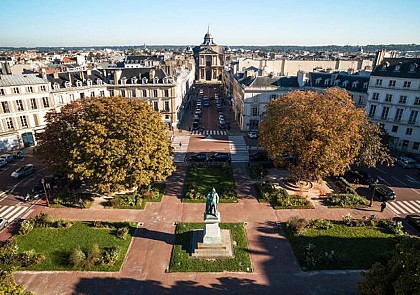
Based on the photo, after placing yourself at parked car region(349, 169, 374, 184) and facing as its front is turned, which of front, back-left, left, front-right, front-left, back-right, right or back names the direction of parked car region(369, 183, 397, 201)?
front

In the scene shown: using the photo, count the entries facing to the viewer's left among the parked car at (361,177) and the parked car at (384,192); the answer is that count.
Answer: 0

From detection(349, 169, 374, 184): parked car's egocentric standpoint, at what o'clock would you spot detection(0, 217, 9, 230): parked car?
detection(0, 217, 9, 230): parked car is roughly at 3 o'clock from detection(349, 169, 374, 184): parked car.

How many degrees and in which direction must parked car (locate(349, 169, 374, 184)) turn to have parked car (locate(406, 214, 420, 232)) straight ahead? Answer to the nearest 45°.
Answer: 0° — it already faces it

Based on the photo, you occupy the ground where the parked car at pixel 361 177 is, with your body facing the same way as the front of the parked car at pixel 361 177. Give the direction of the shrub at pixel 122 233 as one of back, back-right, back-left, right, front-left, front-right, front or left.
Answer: right

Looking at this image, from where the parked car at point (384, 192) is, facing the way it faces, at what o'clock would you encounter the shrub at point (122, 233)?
The shrub is roughly at 3 o'clock from the parked car.

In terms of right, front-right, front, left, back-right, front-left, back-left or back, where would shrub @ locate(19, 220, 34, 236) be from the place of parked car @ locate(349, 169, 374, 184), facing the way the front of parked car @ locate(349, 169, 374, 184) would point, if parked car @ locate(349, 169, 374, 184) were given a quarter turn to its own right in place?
front

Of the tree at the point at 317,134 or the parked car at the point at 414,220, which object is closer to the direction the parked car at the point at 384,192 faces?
the parked car

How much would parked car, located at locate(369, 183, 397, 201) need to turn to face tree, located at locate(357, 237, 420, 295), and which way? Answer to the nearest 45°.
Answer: approximately 45° to its right

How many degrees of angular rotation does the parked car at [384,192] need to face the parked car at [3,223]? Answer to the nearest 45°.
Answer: approximately 90° to its right

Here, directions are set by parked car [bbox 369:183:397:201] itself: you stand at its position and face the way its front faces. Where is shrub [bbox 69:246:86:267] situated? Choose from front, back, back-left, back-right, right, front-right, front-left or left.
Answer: right

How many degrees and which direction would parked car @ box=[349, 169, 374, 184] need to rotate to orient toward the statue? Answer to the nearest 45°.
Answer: approximately 90° to its right

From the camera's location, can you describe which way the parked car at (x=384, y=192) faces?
facing the viewer and to the right of the viewer

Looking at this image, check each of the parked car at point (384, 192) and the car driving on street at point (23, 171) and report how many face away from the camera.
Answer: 0

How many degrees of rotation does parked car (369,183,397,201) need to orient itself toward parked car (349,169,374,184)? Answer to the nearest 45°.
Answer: approximately 180°
